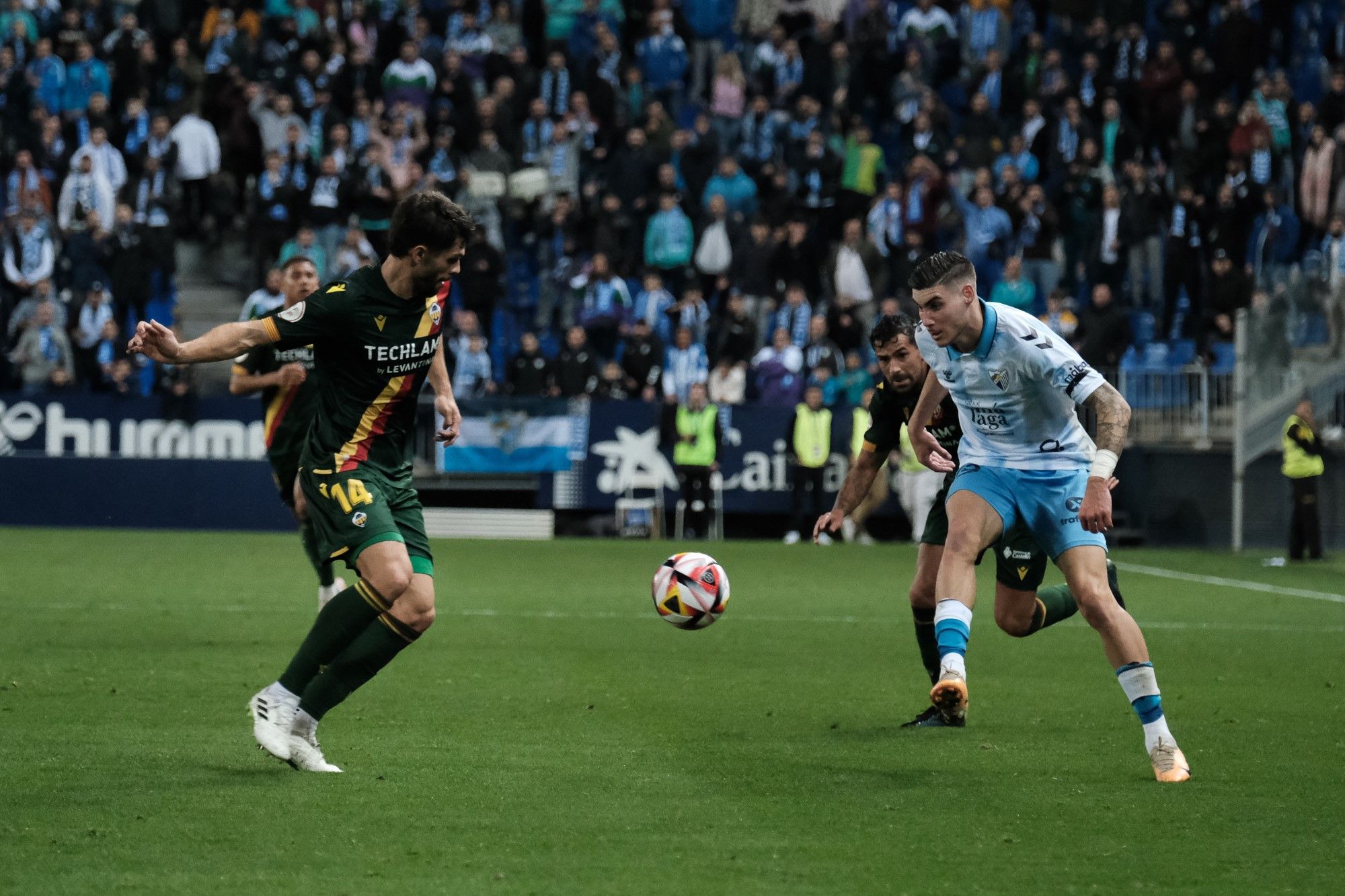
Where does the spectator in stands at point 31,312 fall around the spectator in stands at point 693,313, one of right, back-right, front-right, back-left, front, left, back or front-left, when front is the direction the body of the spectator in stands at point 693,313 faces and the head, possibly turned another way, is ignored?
right

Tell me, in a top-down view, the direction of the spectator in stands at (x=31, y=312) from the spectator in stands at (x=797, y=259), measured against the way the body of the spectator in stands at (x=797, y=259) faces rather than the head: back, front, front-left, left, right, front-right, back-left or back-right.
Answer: right

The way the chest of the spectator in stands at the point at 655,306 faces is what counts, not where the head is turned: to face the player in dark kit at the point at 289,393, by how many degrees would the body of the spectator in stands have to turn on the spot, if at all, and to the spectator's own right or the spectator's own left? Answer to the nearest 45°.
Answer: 0° — they already face them

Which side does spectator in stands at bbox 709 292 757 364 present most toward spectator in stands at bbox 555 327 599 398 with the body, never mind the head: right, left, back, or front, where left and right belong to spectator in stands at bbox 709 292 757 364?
right

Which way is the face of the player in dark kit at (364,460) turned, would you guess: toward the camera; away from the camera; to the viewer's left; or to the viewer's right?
to the viewer's right

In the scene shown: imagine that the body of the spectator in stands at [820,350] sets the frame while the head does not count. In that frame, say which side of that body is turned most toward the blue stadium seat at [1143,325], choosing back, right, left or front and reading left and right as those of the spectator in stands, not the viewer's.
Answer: left
